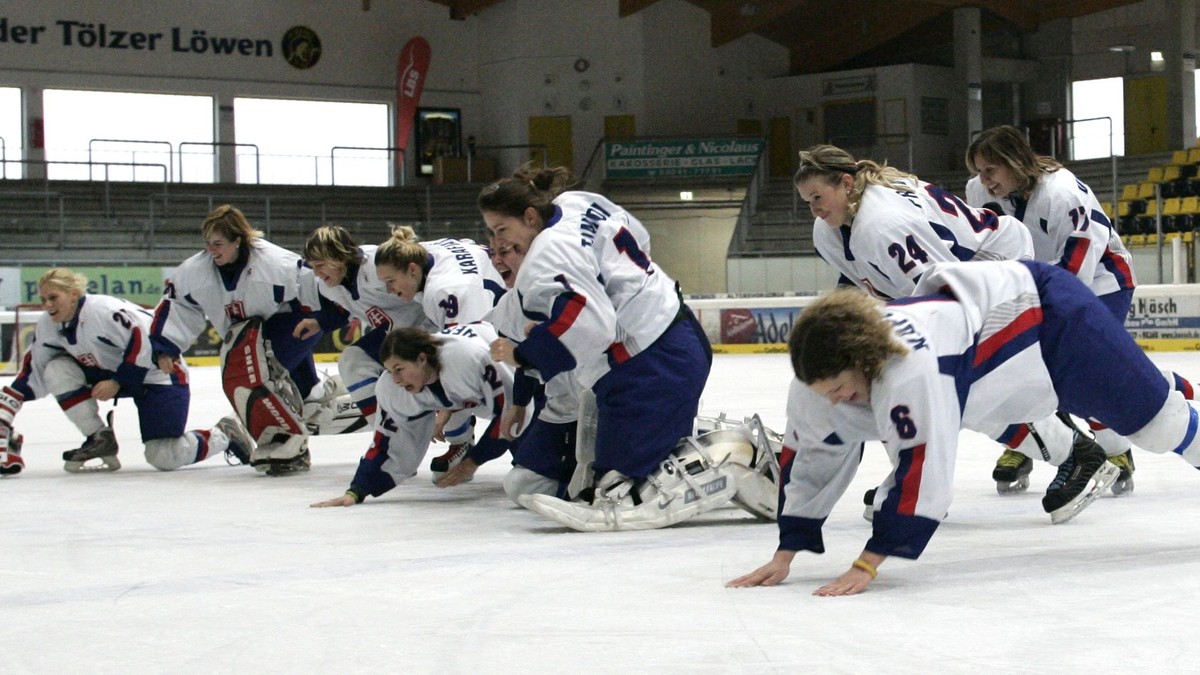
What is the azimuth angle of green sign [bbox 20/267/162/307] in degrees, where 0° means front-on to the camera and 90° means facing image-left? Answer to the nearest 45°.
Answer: approximately 0°

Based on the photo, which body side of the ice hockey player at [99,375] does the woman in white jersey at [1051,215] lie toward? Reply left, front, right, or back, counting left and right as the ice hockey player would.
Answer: left

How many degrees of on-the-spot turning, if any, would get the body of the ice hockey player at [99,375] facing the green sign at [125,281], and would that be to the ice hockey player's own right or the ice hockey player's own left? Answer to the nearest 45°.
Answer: approximately 135° to the ice hockey player's own right

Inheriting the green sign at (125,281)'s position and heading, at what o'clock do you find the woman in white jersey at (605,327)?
The woman in white jersey is roughly at 12 o'clock from the green sign.

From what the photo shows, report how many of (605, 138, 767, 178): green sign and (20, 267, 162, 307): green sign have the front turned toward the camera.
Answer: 2

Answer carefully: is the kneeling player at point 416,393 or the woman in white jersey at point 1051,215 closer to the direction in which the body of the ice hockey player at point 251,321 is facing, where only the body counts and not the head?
the kneeling player

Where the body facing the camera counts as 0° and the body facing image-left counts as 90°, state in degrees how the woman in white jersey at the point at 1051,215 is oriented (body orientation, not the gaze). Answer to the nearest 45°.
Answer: approximately 90°

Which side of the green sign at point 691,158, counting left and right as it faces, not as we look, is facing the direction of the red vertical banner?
right
